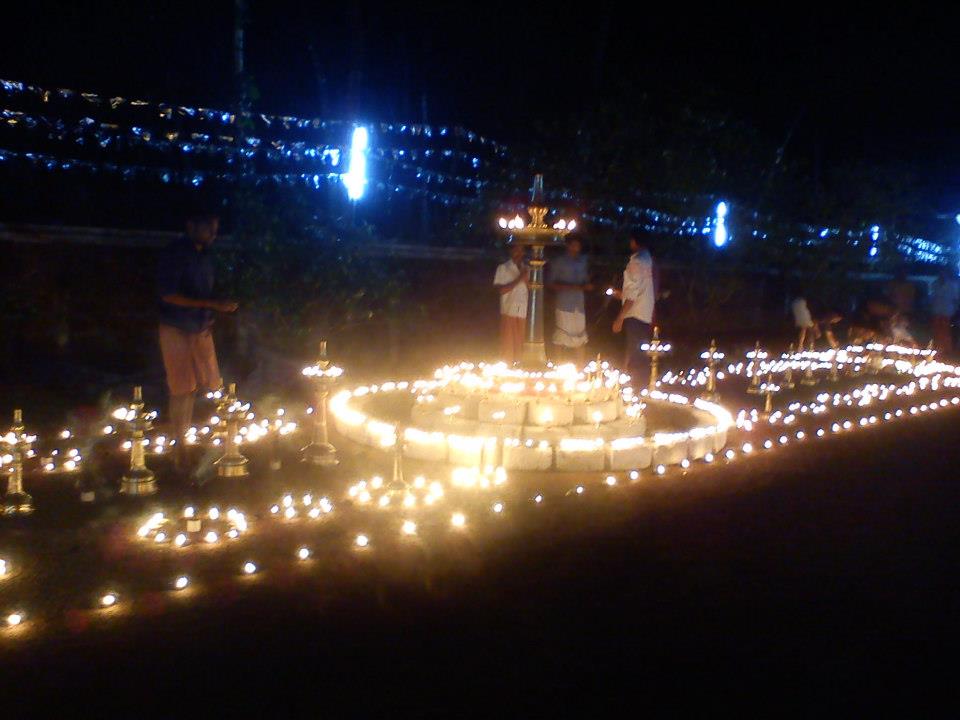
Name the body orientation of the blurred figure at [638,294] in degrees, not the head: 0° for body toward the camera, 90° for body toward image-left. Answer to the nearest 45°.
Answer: approximately 90°

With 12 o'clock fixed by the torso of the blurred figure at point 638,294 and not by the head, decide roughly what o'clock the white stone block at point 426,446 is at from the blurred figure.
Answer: The white stone block is roughly at 10 o'clock from the blurred figure.

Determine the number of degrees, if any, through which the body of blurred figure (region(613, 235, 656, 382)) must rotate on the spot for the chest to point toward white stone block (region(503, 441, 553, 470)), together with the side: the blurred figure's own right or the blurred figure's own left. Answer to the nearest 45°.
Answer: approximately 90° to the blurred figure's own left

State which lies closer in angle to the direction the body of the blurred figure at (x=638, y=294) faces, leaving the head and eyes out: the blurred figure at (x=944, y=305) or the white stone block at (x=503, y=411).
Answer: the white stone block

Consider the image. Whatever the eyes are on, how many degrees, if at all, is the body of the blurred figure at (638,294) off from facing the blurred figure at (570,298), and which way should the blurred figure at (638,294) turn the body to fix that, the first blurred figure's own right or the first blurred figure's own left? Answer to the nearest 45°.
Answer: approximately 45° to the first blurred figure's own right

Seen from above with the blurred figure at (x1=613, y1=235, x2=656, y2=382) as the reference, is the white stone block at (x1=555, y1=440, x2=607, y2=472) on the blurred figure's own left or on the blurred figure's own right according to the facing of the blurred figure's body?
on the blurred figure's own left

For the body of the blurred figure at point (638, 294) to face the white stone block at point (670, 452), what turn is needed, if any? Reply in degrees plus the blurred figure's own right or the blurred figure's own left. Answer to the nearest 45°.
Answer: approximately 90° to the blurred figure's own left

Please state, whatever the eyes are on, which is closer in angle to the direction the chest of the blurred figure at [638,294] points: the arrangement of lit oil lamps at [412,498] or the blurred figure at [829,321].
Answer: the arrangement of lit oil lamps

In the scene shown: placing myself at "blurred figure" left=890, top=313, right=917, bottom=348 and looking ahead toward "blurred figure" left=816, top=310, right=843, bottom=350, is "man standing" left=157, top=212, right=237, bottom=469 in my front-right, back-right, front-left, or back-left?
front-left

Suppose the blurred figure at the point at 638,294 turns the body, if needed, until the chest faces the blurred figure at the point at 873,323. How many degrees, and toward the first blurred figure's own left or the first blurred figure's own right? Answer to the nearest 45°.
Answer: approximately 135° to the first blurred figure's own right

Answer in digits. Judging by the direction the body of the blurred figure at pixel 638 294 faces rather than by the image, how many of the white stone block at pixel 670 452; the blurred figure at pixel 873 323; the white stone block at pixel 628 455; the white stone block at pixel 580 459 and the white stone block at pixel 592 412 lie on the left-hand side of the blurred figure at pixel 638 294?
4

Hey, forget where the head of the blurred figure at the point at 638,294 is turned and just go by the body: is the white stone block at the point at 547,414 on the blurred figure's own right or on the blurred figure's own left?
on the blurred figure's own left

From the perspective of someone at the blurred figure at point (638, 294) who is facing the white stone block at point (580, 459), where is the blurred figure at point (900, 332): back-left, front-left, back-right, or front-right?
back-left
